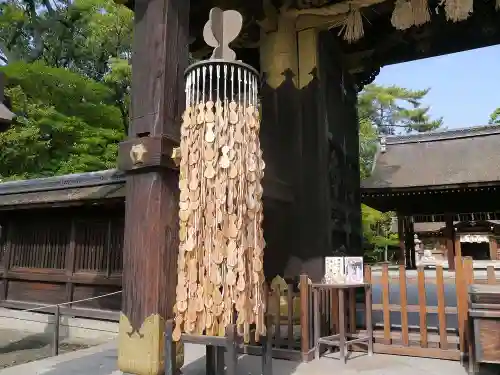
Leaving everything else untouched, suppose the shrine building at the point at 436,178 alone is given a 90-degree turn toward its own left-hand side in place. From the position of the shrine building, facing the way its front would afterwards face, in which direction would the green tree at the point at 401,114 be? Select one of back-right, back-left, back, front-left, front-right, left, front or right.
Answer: left

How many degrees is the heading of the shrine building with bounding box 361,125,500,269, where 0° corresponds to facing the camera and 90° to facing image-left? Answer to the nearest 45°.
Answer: approximately 0°

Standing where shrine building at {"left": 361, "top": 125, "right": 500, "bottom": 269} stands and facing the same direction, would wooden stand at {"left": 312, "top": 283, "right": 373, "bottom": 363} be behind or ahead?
ahead

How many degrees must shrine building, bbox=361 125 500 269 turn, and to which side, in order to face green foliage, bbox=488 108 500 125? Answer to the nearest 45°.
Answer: approximately 180°

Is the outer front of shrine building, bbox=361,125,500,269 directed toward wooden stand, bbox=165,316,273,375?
yes

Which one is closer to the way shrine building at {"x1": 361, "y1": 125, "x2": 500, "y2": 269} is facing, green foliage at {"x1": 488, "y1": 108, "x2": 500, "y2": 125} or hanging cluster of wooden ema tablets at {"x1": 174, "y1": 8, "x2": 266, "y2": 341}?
the hanging cluster of wooden ema tablets

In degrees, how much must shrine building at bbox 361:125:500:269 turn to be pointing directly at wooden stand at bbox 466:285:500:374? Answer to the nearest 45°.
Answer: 0° — it already faces it

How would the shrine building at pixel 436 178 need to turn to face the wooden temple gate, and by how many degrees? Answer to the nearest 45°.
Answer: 0° — it already faces it

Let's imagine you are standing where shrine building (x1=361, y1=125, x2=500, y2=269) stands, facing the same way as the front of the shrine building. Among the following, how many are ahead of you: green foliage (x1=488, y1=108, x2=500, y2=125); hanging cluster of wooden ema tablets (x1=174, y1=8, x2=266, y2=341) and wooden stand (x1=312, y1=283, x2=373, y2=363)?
2

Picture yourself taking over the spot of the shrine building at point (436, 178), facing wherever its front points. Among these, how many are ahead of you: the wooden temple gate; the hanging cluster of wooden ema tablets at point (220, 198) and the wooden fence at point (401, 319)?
3

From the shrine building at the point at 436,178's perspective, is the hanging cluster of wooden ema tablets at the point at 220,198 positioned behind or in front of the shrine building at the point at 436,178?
in front

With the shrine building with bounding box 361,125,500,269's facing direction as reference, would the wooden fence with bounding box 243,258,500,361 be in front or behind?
in front

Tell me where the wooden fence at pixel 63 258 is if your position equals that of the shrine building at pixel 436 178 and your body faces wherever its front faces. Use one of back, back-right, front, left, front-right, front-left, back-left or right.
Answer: front-right

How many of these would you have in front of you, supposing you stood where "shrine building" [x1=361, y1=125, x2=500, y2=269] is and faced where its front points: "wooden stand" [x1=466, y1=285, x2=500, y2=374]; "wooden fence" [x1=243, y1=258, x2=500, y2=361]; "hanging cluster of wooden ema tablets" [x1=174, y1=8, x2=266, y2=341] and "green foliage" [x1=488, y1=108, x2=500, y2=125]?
3
